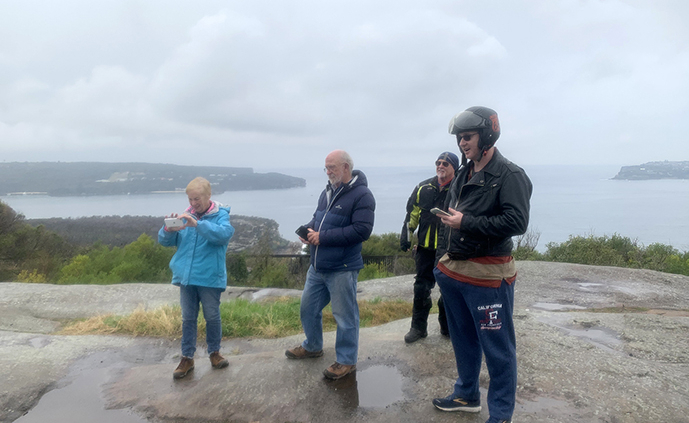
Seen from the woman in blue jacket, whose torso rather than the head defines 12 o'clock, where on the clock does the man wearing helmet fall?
The man wearing helmet is roughly at 9 o'clock from the woman in blue jacket.

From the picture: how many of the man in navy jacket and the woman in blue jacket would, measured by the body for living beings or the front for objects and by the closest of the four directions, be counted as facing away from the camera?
0

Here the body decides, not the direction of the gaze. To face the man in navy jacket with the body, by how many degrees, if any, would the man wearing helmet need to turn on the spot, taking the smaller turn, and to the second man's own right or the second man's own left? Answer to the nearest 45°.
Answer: approximately 90° to the second man's own right

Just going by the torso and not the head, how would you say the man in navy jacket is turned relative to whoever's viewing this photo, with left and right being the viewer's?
facing the viewer and to the left of the viewer

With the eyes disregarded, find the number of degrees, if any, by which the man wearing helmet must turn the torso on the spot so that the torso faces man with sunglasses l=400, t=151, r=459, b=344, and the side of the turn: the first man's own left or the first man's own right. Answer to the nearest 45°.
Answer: approximately 135° to the first man's own right

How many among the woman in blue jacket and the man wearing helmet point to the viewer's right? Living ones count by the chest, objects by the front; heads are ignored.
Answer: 0

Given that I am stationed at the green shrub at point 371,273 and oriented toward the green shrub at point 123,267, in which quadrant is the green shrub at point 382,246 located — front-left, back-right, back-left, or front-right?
back-right

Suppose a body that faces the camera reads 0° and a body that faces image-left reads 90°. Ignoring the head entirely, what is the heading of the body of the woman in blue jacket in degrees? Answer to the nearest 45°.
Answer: approximately 45°

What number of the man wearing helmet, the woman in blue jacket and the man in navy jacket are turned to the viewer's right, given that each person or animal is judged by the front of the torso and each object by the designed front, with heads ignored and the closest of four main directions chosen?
0

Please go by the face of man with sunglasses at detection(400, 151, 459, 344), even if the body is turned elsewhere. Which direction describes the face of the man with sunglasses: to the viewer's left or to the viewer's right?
to the viewer's left

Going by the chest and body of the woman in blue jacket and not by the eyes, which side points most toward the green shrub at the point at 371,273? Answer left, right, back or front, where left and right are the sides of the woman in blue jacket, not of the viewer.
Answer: back

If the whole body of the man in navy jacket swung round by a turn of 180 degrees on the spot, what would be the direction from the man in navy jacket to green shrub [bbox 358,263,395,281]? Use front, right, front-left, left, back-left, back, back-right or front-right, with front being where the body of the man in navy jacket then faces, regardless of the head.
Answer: front-left

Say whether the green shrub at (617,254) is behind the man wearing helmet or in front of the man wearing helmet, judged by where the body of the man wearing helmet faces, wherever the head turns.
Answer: behind

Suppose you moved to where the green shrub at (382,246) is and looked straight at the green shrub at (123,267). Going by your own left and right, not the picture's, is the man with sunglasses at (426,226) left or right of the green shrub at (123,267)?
left
